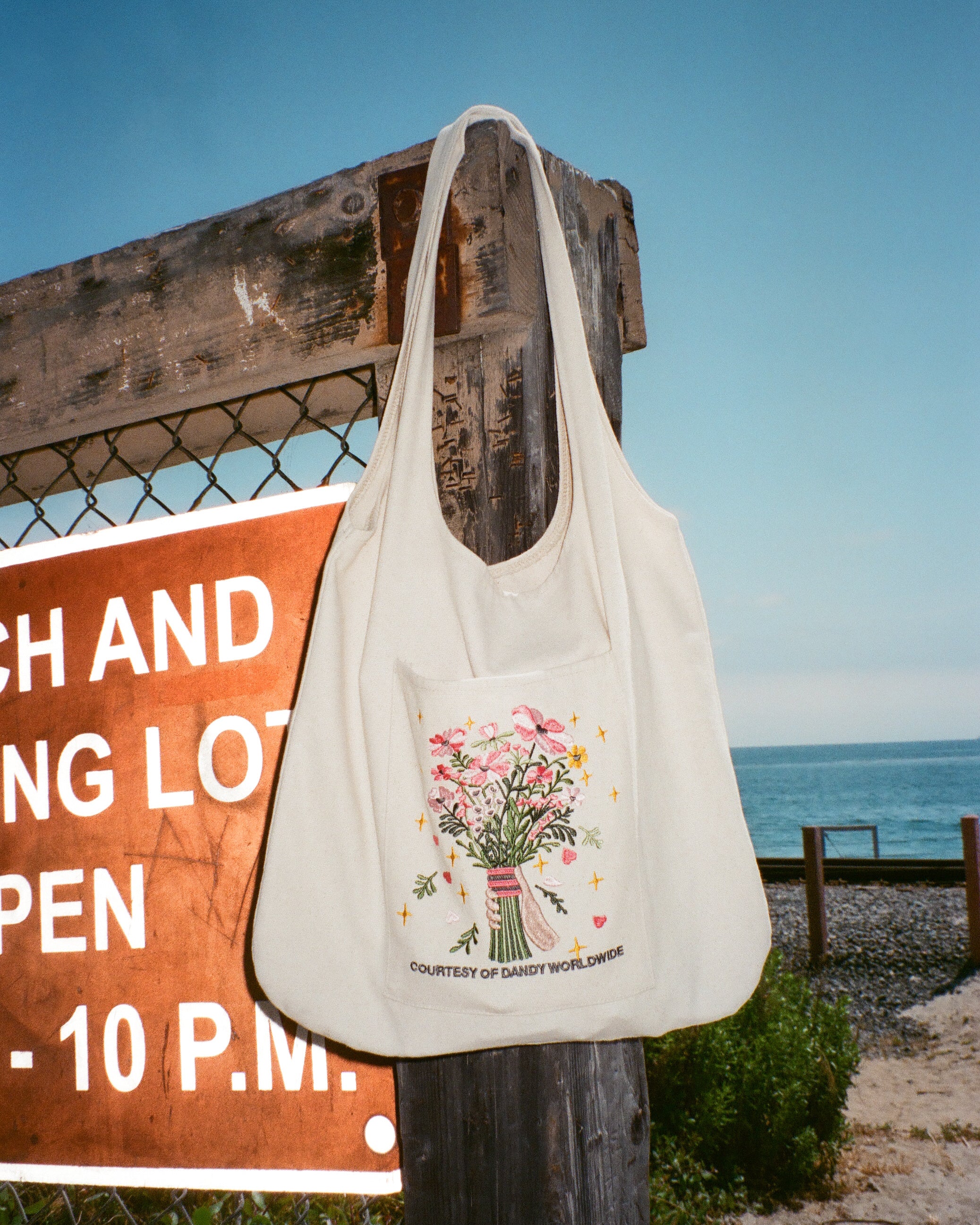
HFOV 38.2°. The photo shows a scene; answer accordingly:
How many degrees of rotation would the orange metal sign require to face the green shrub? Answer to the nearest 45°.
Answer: approximately 180°

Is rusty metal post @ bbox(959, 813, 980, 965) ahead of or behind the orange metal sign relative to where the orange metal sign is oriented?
behind

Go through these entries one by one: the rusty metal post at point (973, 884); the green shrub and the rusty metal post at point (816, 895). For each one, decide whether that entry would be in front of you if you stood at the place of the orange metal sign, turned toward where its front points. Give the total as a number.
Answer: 0

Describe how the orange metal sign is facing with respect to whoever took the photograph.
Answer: facing the viewer and to the left of the viewer
